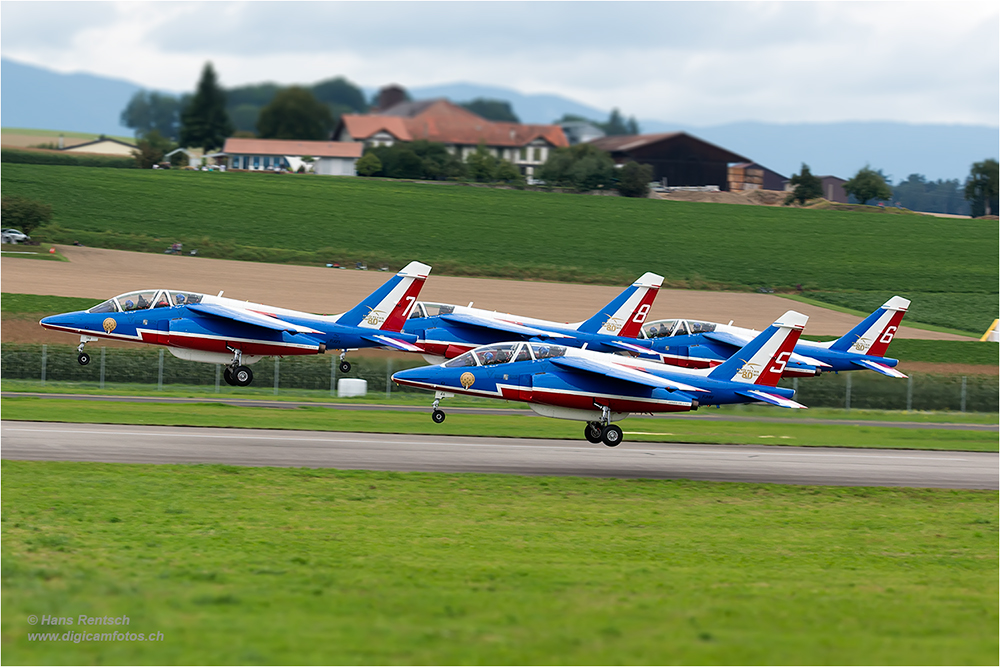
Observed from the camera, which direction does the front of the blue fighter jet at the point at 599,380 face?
facing to the left of the viewer

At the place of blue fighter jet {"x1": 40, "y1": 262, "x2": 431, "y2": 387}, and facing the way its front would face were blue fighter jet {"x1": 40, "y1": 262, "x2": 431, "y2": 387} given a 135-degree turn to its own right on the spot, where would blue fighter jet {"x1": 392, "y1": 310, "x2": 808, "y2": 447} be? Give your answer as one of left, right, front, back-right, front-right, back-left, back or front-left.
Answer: right

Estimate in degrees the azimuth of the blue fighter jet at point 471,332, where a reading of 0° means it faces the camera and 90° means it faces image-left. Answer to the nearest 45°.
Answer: approximately 90°

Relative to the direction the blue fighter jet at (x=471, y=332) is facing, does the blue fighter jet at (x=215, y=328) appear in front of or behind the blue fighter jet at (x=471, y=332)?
in front

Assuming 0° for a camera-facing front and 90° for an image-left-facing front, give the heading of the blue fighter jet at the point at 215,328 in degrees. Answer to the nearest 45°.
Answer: approximately 90°
